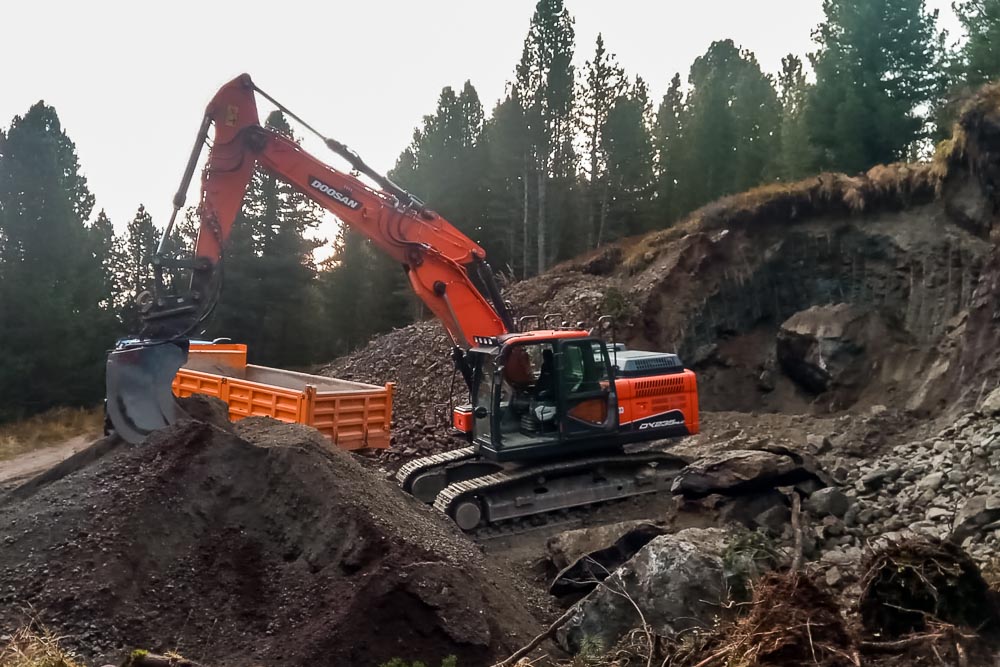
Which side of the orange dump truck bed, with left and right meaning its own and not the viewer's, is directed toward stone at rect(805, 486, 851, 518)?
back

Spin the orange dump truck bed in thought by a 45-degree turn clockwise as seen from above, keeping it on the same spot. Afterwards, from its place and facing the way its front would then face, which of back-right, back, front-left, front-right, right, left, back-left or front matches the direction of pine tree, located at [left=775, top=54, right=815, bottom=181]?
front-right

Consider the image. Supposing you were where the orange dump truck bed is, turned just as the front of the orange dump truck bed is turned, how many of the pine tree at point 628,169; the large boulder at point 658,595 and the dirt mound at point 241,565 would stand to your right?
1

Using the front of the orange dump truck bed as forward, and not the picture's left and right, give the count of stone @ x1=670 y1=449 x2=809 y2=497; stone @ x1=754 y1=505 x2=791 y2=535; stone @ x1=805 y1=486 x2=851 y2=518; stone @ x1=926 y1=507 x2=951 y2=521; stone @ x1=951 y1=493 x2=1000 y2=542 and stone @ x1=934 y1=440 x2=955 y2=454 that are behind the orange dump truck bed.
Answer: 6

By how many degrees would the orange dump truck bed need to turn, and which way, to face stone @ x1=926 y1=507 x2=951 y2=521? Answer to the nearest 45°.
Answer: approximately 180°

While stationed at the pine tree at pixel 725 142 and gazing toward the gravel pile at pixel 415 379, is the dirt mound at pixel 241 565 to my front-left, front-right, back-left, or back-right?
front-left

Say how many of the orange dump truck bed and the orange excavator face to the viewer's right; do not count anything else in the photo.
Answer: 0

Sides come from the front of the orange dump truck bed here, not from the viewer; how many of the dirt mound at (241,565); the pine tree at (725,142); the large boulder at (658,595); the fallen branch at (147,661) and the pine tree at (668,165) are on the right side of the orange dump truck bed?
2

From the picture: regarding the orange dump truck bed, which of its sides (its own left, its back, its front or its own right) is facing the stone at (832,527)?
back

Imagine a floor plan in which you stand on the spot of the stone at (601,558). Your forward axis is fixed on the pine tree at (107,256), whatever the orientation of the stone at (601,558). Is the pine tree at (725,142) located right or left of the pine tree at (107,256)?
right

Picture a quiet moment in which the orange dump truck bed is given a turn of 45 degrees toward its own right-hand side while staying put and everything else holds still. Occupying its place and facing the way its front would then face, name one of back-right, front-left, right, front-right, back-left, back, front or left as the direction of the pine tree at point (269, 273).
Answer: front

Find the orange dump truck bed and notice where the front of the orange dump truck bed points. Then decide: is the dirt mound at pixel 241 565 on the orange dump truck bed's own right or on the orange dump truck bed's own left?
on the orange dump truck bed's own left

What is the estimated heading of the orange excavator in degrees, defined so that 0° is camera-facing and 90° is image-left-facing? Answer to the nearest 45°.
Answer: approximately 45°

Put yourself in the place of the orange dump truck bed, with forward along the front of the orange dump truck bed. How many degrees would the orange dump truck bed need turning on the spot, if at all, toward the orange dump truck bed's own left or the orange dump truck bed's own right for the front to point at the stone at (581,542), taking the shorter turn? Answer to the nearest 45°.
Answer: approximately 180°

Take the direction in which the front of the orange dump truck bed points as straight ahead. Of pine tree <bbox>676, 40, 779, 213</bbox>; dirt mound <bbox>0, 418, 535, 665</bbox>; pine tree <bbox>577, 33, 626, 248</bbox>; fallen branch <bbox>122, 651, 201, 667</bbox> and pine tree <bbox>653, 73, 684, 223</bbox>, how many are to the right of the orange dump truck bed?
3
